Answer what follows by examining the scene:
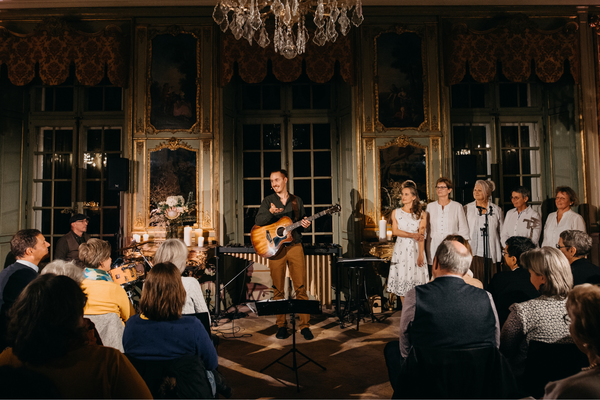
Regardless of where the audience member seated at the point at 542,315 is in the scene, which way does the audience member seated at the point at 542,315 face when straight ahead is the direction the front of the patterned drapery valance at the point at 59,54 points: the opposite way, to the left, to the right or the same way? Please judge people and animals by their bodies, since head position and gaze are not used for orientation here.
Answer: the opposite way

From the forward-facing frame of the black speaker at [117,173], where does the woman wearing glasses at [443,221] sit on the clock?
The woman wearing glasses is roughly at 10 o'clock from the black speaker.

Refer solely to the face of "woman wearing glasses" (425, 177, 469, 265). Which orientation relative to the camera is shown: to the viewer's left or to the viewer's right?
to the viewer's left

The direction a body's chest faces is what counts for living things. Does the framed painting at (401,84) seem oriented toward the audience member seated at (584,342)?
yes

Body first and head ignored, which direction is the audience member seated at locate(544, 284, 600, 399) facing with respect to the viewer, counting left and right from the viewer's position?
facing away from the viewer and to the left of the viewer

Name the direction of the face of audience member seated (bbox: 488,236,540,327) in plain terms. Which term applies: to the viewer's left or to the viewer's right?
to the viewer's left

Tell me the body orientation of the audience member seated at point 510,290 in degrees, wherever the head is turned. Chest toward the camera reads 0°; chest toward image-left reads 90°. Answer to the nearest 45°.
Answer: approximately 135°

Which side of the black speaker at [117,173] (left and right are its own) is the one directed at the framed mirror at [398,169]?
left

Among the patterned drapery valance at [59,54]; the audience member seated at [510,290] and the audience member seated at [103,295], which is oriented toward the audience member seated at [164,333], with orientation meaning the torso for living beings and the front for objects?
the patterned drapery valance

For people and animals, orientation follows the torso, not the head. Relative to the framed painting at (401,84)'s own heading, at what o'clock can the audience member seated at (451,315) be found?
The audience member seated is roughly at 12 o'clock from the framed painting.

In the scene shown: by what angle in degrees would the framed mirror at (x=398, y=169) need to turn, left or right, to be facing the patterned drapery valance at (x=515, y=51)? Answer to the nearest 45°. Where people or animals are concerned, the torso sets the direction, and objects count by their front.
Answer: approximately 90° to its left

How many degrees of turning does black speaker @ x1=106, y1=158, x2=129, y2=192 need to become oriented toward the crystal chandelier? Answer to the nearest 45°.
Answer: approximately 45° to its left
